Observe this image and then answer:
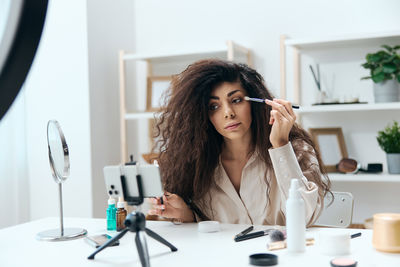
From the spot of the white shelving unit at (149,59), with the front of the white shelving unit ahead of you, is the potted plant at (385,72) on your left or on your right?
on your left

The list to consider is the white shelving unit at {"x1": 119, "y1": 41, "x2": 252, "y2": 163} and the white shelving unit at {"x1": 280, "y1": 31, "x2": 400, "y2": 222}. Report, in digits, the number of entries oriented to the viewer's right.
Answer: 0

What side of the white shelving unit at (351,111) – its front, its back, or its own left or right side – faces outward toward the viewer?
front

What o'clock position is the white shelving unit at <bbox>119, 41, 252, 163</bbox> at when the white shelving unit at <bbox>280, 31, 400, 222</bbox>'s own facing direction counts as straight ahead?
the white shelving unit at <bbox>119, 41, 252, 163</bbox> is roughly at 3 o'clock from the white shelving unit at <bbox>280, 31, 400, 222</bbox>.

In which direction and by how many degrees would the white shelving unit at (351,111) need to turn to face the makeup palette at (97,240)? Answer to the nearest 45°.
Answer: approximately 45° to its right

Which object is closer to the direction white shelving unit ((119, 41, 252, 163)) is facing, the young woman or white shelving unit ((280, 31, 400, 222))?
the young woman

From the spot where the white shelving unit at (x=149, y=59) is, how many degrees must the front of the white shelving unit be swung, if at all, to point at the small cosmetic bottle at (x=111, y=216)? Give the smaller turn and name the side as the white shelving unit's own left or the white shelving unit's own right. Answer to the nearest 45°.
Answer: approximately 45° to the white shelving unit's own left

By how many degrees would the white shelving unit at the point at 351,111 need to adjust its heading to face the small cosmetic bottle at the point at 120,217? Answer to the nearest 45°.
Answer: approximately 45° to its right

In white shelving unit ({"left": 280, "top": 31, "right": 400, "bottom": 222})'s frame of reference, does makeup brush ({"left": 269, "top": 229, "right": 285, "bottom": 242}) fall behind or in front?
in front

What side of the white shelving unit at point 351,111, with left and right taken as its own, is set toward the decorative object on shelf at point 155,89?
right

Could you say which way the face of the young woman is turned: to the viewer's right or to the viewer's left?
to the viewer's left

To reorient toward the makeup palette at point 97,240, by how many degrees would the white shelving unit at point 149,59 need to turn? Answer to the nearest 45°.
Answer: approximately 45° to its left

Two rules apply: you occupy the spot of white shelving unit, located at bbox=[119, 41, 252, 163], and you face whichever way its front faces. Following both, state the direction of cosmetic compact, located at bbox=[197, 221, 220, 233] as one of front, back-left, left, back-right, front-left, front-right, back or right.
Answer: front-left

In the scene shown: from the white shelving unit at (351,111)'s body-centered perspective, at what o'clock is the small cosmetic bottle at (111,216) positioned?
The small cosmetic bottle is roughly at 1 o'clock from the white shelving unit.

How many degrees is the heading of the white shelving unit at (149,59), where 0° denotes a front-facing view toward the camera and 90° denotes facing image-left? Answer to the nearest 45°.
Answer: approximately 45°
